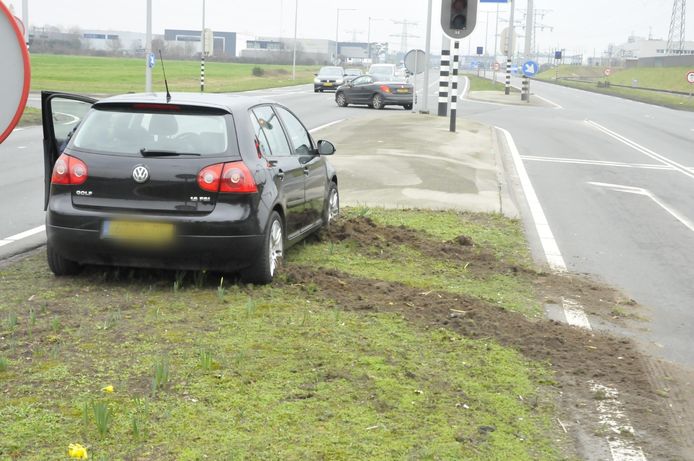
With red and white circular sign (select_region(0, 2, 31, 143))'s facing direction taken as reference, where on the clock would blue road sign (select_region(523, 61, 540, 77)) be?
The blue road sign is roughly at 7 o'clock from the red and white circular sign.

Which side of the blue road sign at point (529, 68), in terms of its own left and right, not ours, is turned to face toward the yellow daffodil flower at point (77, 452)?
front

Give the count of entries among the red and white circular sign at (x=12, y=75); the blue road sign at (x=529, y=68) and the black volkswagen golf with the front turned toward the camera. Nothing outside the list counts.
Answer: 2

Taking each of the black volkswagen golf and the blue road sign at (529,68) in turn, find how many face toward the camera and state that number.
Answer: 1

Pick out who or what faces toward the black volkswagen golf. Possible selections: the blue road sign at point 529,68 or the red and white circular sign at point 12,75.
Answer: the blue road sign

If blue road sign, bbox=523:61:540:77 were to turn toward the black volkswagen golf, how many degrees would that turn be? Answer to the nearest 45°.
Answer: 0° — it already faces it

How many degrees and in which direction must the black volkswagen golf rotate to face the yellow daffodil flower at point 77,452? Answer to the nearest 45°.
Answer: approximately 135° to its right

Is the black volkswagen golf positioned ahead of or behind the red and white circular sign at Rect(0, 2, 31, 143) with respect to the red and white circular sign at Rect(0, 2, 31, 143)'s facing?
behind

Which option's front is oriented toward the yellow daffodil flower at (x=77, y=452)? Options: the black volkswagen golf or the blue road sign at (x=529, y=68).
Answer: the blue road sign

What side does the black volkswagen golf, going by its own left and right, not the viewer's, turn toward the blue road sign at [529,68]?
front

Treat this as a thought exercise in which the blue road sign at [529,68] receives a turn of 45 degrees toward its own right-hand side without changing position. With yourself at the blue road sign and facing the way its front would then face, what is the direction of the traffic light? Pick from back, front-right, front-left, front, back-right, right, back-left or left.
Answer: front-left

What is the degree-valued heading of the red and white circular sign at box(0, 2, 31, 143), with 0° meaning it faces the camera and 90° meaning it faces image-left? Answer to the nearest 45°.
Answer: approximately 0°

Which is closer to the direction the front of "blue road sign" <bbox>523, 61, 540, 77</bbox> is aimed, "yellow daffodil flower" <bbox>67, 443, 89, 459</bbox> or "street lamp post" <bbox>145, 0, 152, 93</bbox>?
the yellow daffodil flower

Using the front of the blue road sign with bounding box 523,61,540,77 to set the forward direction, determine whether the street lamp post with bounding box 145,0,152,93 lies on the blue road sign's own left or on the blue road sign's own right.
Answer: on the blue road sign's own right

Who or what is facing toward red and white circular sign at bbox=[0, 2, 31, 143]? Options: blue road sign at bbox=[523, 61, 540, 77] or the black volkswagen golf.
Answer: the blue road sign

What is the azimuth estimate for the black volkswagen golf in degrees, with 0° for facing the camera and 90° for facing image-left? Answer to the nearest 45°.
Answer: approximately 225°

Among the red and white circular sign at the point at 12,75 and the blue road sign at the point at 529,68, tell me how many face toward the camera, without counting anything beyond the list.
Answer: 2
